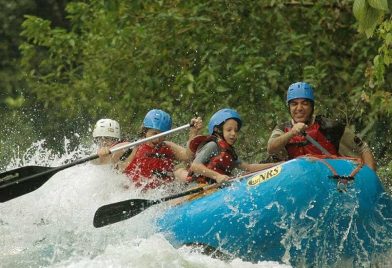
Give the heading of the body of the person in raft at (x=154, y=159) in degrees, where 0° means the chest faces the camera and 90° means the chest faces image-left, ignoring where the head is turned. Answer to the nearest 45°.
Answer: approximately 0°
